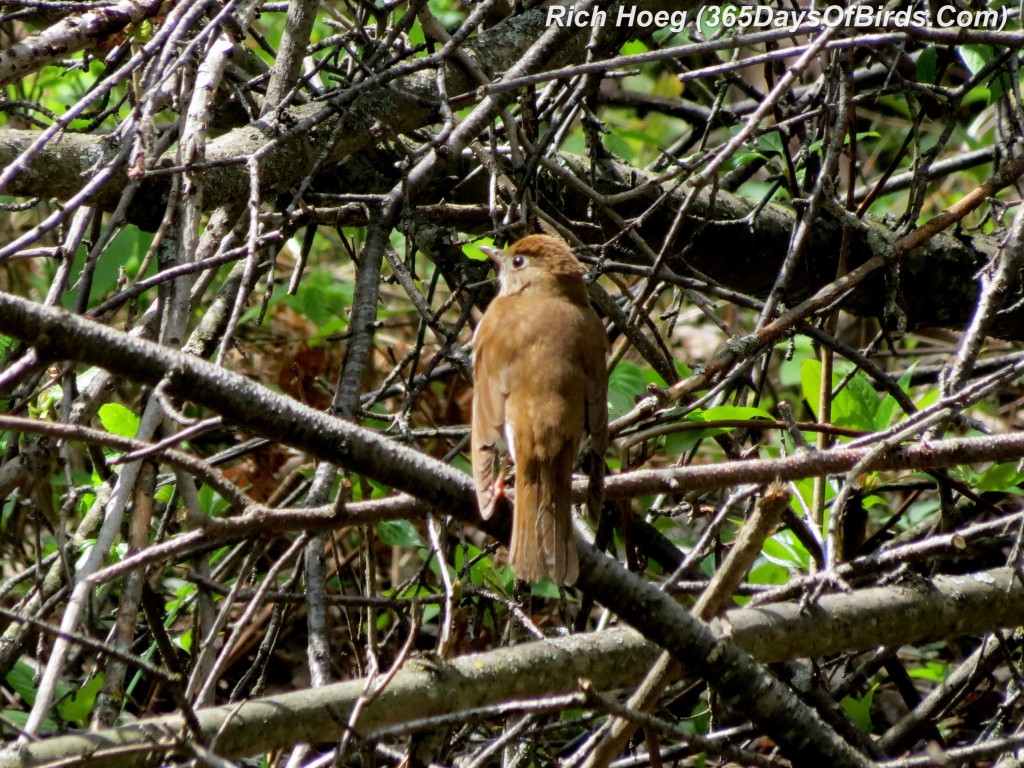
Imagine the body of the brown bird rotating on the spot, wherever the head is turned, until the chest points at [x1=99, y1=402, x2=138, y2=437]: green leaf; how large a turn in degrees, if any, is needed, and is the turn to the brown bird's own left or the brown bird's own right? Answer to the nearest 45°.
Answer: approximately 90° to the brown bird's own left

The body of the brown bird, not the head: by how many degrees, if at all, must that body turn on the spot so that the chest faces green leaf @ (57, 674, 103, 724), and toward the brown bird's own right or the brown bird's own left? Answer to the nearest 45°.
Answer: approximately 90° to the brown bird's own left

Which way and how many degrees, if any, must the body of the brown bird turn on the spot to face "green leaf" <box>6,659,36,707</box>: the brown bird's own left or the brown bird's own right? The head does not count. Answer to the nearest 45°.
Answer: approximately 90° to the brown bird's own left

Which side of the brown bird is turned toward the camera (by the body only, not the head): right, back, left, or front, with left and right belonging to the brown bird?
back

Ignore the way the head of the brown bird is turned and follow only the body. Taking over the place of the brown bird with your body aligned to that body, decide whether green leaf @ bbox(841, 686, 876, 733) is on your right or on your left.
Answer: on your right

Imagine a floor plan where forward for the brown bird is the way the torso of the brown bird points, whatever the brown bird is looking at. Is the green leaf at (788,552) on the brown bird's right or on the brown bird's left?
on the brown bird's right

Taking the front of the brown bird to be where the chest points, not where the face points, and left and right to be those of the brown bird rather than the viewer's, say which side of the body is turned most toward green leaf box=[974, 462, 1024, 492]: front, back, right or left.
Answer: right

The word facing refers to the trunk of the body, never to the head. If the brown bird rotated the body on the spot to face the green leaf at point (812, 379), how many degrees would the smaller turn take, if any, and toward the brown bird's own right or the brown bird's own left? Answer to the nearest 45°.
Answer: approximately 45° to the brown bird's own right
